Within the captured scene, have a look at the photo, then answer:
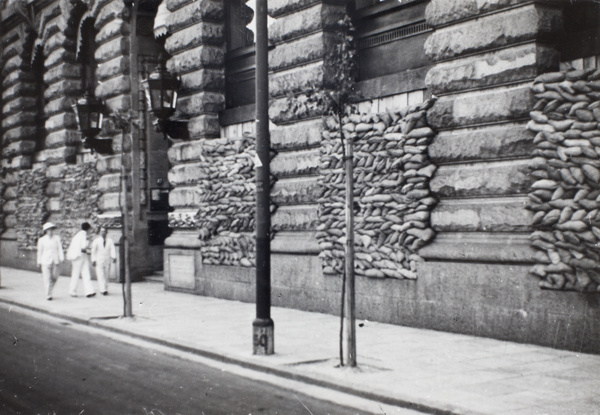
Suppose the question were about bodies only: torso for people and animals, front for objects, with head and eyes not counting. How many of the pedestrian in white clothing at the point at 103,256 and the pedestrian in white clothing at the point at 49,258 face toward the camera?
2

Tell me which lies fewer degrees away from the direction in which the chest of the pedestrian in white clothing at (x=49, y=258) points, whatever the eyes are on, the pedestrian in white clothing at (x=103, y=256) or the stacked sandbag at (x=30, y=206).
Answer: the pedestrian in white clothing

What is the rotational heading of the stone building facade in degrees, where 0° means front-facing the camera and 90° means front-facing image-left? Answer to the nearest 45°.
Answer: approximately 45°

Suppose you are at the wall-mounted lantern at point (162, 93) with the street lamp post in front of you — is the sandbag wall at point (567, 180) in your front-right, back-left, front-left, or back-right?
front-left

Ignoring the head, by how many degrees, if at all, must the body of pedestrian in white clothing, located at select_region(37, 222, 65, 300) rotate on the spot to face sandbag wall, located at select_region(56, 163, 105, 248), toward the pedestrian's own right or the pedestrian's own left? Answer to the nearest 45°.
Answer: approximately 180°

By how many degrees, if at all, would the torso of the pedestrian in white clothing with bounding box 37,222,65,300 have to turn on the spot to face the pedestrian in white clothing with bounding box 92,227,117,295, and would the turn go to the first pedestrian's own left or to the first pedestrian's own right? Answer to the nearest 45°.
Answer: approximately 90° to the first pedestrian's own left

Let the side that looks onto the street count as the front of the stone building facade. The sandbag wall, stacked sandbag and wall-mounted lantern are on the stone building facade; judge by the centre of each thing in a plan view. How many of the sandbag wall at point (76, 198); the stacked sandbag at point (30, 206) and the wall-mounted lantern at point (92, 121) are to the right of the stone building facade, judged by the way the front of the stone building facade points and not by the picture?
3

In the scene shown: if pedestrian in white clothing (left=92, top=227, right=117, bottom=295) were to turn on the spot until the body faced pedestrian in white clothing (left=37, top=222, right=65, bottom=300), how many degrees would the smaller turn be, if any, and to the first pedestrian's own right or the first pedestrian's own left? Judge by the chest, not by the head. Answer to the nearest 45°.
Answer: approximately 90° to the first pedestrian's own right

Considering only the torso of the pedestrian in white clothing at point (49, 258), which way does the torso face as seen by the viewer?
toward the camera

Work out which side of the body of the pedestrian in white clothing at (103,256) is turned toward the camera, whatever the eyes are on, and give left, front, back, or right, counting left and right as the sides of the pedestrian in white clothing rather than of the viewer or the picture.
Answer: front

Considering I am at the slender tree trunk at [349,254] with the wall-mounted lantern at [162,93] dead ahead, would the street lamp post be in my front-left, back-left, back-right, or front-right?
front-left

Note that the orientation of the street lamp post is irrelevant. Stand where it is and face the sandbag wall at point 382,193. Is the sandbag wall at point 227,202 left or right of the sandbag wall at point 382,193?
left
